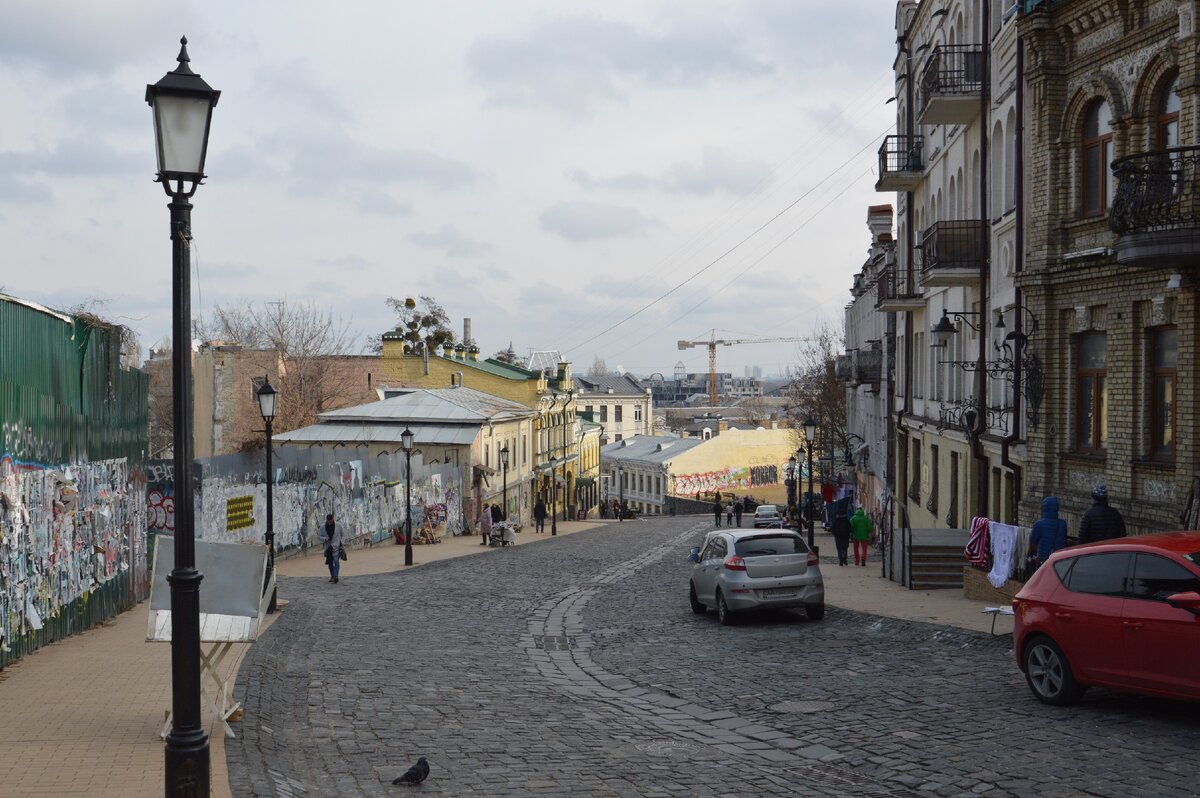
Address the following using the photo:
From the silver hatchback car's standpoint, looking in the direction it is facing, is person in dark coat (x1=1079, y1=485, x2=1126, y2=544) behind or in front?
behind

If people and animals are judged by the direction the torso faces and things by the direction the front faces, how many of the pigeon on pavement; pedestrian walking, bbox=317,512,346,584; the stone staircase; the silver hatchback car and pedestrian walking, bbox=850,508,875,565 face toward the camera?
2

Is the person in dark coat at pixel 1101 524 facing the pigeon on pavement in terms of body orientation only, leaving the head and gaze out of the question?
no

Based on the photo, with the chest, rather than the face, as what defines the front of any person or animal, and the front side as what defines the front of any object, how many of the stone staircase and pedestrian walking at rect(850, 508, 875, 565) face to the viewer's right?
0

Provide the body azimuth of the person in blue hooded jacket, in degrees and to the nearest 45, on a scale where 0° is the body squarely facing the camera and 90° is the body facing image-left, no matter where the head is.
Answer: approximately 180°

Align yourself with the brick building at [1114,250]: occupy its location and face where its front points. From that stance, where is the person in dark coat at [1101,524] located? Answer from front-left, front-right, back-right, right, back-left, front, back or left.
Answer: front-left

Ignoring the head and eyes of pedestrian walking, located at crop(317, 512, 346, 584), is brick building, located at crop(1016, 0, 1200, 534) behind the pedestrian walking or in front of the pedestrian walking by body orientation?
in front

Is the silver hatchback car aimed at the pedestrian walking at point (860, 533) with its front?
no

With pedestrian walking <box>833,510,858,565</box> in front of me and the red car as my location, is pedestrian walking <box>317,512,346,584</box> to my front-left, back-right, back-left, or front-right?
front-left

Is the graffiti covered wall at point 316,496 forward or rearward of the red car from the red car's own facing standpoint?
rearward

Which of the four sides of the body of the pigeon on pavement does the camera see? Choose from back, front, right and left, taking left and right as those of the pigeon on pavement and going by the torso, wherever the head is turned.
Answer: right
